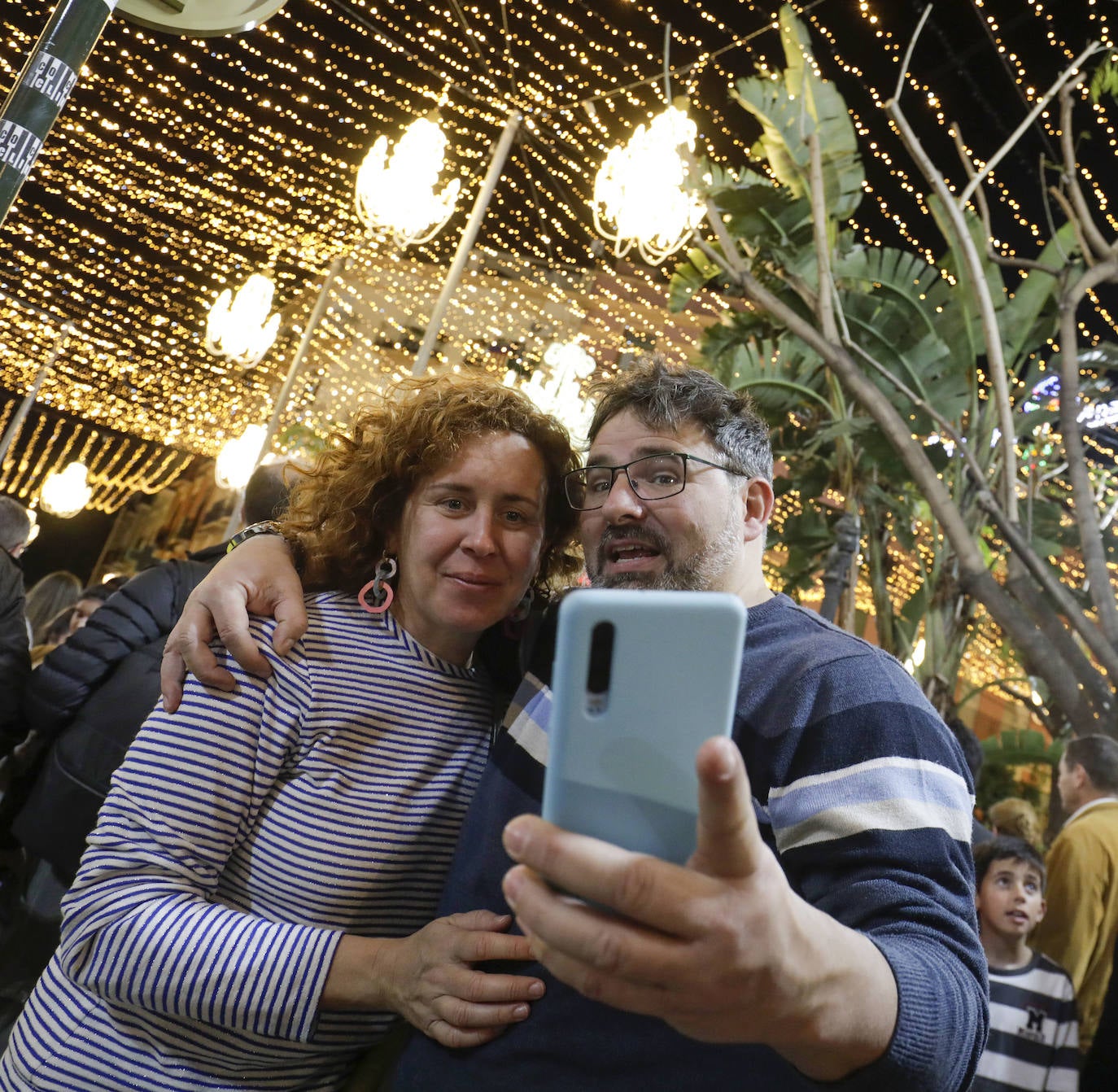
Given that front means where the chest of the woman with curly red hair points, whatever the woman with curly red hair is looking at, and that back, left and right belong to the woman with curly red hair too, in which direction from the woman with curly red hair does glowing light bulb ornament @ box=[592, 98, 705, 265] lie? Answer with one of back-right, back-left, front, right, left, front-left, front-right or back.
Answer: back-left

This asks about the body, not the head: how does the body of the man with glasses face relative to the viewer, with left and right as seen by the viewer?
facing the viewer and to the left of the viewer

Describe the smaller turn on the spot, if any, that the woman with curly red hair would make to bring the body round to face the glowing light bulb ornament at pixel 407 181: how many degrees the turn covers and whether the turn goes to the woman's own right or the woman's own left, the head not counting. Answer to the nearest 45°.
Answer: approximately 135° to the woman's own left

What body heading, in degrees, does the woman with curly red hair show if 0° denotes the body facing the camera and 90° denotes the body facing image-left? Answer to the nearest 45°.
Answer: approximately 315°

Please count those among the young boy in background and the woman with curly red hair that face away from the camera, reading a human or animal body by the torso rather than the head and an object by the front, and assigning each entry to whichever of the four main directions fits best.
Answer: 0

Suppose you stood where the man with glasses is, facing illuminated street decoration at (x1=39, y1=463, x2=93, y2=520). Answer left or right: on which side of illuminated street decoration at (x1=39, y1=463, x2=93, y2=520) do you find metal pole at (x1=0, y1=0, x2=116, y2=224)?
left

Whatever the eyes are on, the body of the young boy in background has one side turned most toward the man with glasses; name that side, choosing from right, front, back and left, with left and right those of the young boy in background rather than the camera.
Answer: front

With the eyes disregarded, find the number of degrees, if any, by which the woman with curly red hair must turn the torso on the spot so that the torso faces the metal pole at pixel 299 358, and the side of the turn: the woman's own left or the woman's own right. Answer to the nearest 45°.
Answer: approximately 135° to the woman's own left

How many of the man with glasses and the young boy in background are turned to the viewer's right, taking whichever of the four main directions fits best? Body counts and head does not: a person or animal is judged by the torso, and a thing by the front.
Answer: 0
